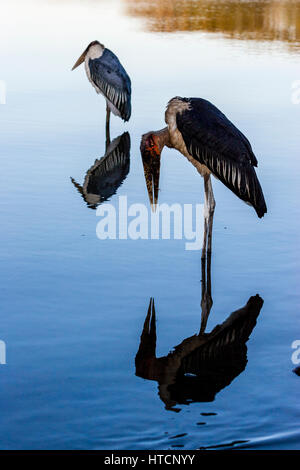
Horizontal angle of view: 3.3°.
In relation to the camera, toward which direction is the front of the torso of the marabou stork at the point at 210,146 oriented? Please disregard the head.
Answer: to the viewer's left

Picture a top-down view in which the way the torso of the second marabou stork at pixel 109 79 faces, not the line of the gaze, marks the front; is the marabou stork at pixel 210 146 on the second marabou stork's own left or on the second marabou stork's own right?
on the second marabou stork's own left

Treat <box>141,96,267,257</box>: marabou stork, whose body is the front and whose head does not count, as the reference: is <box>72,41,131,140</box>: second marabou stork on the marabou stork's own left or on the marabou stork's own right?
on the marabou stork's own right

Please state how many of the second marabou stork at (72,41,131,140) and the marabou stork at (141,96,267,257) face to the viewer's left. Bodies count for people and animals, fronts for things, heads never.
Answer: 2

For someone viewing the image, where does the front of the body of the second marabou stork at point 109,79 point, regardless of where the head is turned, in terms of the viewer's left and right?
facing to the left of the viewer

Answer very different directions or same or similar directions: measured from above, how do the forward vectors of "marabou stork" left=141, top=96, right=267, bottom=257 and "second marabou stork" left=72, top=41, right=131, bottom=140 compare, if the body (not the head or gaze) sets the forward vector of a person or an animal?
same or similar directions
